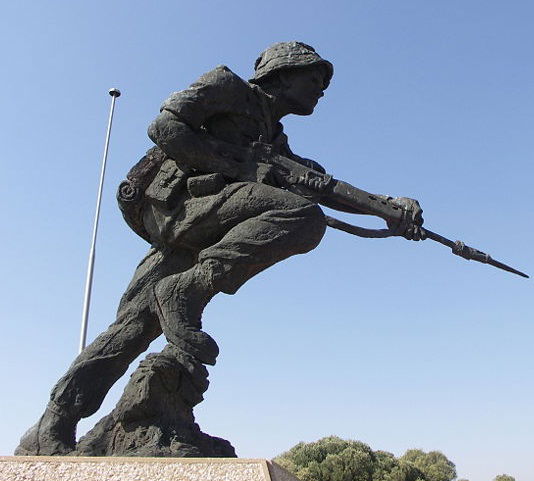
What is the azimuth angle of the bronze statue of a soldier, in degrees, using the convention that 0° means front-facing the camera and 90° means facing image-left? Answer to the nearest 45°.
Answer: approximately 270°
